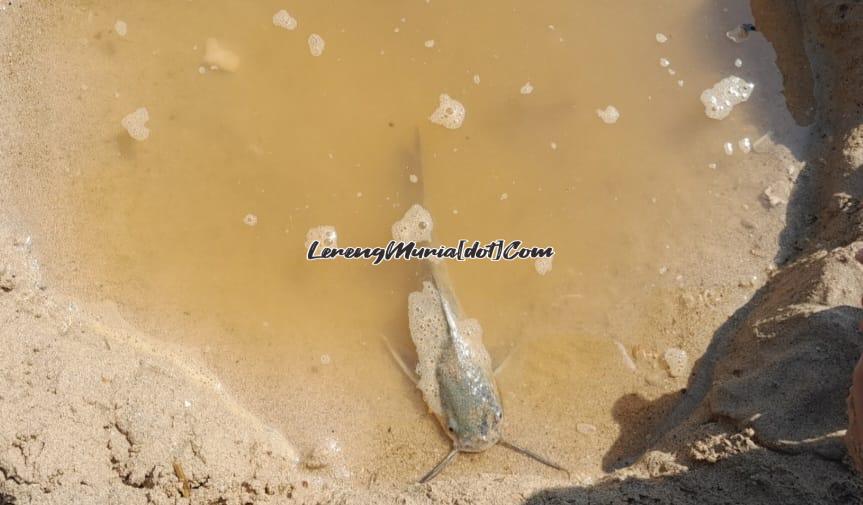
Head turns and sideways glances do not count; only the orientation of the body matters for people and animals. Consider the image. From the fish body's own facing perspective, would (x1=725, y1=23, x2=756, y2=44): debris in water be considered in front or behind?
behind

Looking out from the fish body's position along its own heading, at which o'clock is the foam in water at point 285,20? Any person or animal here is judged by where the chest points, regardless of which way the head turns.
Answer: The foam in water is roughly at 4 o'clock from the fish body.

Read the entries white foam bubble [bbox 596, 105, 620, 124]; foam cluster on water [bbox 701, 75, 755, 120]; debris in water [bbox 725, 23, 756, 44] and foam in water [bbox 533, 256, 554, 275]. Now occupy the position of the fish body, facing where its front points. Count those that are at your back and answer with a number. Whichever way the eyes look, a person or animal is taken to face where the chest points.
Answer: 4

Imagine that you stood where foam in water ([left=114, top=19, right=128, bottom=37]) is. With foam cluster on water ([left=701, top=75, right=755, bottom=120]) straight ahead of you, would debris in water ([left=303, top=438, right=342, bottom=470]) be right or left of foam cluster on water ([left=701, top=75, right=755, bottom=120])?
right

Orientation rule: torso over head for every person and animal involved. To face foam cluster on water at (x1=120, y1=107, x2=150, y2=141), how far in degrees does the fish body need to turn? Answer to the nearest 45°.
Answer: approximately 90° to its right

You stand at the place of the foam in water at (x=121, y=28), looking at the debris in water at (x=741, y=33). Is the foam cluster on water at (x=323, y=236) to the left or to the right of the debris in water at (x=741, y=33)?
right

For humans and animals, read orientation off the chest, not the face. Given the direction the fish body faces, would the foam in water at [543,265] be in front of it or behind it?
behind

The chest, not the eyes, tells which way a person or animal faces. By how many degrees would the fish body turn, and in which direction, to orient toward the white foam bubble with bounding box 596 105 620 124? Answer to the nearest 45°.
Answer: approximately 180°

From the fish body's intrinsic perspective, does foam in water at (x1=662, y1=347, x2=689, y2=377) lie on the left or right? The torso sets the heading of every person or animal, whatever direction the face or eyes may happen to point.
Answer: on its left

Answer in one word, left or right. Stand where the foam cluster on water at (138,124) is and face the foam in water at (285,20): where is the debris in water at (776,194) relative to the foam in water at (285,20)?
right

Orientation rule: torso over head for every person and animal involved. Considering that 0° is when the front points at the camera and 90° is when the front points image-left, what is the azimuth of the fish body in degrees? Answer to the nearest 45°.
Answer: approximately 0°

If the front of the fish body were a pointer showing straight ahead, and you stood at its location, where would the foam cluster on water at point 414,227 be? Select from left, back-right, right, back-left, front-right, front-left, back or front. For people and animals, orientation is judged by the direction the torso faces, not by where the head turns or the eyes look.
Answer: back-right

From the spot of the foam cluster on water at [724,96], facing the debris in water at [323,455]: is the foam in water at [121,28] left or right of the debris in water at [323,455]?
right
